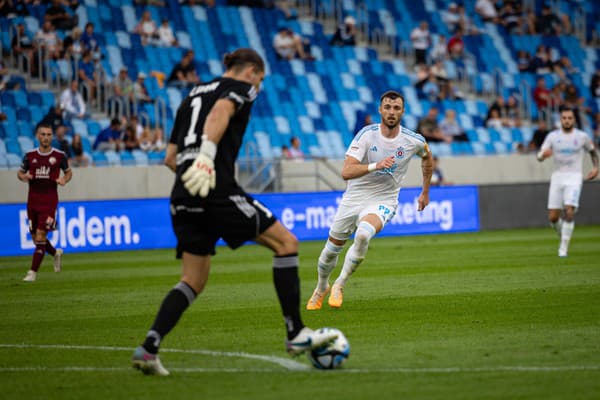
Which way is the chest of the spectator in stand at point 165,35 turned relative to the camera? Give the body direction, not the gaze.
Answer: toward the camera

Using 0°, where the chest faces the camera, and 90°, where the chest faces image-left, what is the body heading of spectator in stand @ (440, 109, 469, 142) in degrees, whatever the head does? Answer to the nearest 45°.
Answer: approximately 315°

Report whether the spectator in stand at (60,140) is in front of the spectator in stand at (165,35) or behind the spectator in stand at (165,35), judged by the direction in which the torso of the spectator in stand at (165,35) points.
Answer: in front

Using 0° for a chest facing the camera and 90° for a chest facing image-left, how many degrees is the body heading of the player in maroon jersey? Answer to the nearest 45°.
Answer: approximately 0°

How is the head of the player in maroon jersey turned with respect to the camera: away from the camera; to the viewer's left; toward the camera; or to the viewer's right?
toward the camera

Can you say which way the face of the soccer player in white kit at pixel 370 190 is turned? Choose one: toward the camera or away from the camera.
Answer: toward the camera

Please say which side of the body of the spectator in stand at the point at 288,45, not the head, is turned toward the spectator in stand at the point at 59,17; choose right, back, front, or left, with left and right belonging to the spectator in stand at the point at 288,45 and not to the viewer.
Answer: right

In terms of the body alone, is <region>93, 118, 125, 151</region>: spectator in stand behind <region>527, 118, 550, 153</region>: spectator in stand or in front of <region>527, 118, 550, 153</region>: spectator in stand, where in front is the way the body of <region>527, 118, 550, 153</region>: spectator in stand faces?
in front

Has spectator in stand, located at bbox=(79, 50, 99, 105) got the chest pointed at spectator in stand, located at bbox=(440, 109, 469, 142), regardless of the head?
no

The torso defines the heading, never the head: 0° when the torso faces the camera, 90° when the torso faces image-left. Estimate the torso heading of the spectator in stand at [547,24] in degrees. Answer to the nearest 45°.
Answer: approximately 0°

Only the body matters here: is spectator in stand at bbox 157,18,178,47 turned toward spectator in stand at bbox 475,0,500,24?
no

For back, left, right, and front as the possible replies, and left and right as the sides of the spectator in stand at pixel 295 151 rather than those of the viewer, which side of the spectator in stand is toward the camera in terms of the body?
front

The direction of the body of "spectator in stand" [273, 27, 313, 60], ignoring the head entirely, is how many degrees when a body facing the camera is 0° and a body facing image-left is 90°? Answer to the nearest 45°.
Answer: approximately 315°
